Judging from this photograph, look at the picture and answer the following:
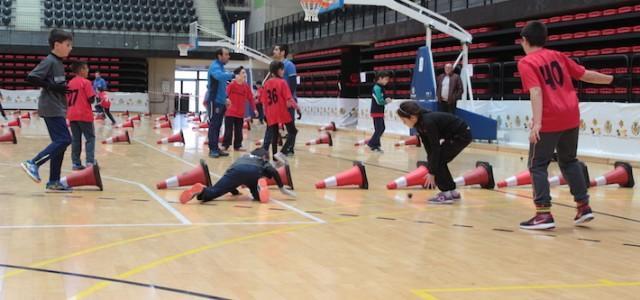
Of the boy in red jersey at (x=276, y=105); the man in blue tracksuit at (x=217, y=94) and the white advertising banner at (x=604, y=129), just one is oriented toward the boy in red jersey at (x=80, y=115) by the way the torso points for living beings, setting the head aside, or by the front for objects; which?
the white advertising banner

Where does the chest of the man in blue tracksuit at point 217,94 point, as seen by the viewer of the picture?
to the viewer's right

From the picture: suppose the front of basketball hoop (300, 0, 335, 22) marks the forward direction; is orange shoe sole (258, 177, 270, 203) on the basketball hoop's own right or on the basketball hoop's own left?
on the basketball hoop's own left

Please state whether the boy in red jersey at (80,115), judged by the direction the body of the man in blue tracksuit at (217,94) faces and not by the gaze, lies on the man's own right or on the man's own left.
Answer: on the man's own right

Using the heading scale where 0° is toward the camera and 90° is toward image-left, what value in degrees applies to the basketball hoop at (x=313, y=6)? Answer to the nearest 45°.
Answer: approximately 90°

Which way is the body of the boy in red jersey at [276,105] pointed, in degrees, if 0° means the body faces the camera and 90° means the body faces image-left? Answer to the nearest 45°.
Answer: approximately 225°

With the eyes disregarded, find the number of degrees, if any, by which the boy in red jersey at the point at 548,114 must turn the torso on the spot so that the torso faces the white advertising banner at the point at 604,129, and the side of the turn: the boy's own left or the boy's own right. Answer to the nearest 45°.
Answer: approximately 45° to the boy's own right

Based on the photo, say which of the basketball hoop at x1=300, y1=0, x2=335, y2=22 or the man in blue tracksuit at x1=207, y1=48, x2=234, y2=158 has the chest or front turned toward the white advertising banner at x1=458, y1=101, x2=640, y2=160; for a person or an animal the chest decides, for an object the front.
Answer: the man in blue tracksuit

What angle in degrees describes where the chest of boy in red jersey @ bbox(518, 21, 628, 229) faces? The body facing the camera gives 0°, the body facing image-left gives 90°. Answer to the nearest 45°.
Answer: approximately 135°
